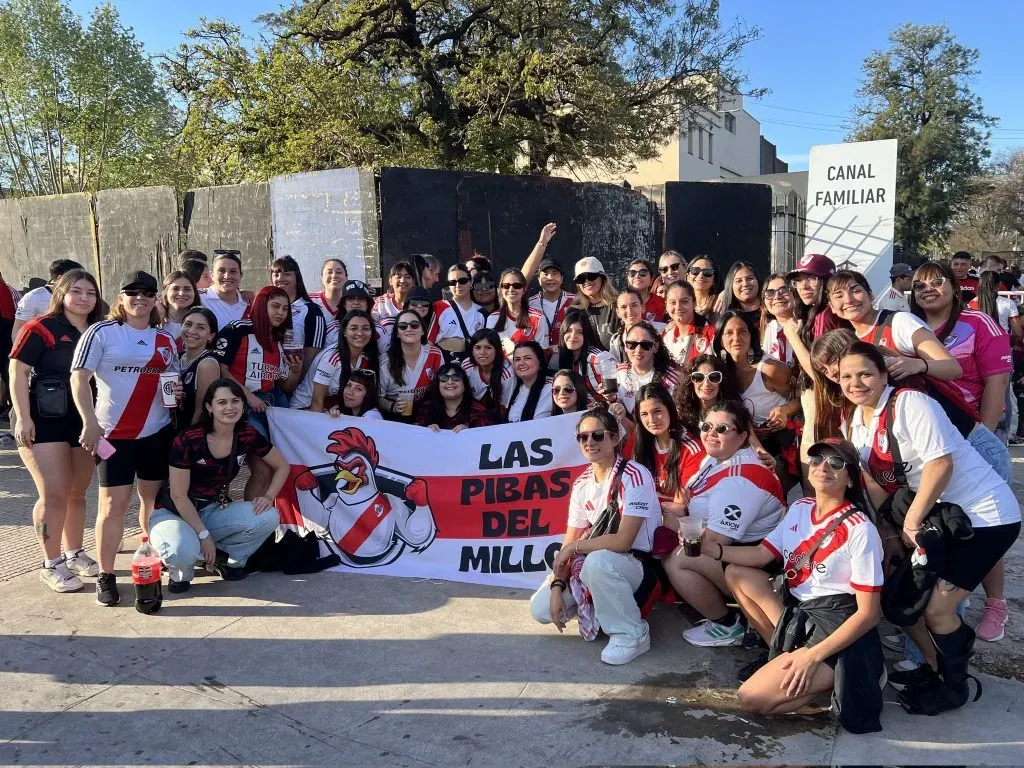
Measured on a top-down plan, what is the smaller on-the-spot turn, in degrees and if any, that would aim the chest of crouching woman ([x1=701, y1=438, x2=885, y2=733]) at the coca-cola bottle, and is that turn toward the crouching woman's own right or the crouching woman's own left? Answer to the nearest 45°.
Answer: approximately 45° to the crouching woman's own right

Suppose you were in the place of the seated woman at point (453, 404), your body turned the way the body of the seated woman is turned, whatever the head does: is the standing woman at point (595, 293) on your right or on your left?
on your left

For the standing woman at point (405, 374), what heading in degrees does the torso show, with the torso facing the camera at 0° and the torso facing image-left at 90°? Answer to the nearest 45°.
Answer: approximately 0°

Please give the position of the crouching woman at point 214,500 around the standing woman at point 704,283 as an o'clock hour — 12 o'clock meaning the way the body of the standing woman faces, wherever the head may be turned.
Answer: The crouching woman is roughly at 2 o'clock from the standing woman.

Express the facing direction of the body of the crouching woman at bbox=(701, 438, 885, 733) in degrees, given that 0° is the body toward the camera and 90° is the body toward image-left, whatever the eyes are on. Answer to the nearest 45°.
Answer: approximately 45°

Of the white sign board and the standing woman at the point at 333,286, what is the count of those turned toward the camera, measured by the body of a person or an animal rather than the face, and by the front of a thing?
2

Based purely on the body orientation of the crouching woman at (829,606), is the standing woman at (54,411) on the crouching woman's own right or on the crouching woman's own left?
on the crouching woman's own right

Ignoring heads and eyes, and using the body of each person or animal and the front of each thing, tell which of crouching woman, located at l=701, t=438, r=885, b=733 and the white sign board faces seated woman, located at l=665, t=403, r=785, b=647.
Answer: the white sign board

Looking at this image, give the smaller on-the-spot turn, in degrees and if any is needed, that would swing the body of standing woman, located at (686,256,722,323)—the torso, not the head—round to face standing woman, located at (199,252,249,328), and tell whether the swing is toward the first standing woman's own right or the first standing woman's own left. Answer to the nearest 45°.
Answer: approximately 90° to the first standing woman's own right

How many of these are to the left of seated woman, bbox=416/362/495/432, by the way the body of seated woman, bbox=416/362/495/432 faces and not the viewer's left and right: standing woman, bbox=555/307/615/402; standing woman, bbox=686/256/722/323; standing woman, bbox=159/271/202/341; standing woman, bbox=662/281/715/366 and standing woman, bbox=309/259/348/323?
3
